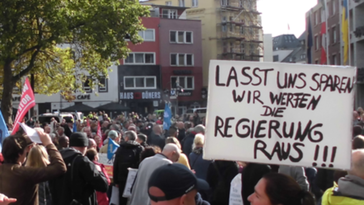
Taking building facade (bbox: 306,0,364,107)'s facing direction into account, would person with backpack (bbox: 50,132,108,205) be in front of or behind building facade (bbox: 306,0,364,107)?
in front

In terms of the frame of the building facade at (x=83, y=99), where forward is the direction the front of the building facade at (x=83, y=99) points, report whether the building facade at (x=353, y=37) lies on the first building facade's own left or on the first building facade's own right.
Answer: on the first building facade's own left

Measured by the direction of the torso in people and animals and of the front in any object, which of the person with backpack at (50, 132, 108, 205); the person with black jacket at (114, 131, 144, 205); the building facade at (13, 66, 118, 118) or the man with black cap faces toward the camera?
the building facade

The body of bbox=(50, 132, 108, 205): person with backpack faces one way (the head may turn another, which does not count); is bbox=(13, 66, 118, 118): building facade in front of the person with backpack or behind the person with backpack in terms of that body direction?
in front

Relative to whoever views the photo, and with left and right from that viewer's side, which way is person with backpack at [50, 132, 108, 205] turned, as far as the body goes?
facing away from the viewer and to the right of the viewer

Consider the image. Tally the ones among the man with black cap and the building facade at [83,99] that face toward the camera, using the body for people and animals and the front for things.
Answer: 1

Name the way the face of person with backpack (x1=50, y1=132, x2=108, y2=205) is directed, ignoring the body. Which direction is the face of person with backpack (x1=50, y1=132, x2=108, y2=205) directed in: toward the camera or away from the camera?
away from the camera

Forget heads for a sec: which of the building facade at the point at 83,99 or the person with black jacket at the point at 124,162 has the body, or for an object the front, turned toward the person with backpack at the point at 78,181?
the building facade

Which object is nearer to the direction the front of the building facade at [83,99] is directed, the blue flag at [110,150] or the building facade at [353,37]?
the blue flag

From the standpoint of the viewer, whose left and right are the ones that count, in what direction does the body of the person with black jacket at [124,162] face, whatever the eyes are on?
facing away from the viewer and to the right of the viewer

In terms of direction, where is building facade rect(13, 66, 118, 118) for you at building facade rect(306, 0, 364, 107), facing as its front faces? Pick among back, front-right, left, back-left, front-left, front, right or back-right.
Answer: front-right
